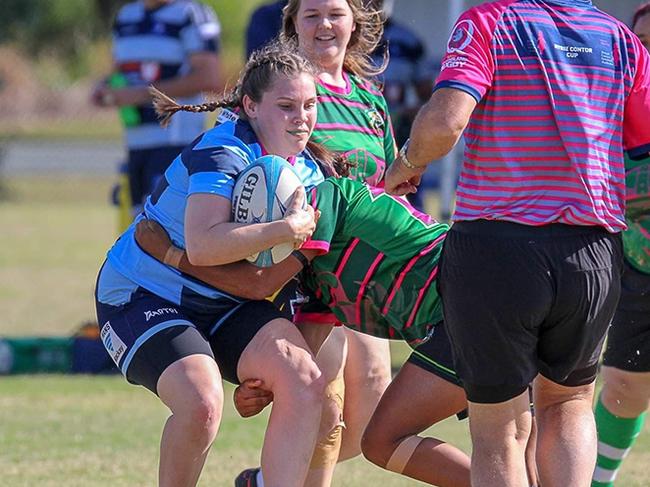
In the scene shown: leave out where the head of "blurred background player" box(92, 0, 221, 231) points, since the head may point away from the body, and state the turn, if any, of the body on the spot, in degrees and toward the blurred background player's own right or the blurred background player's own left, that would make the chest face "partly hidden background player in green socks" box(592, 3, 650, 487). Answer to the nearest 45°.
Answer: approximately 90° to the blurred background player's own left

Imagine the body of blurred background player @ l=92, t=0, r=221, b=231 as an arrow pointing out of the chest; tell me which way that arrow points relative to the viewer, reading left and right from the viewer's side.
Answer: facing the viewer and to the left of the viewer
